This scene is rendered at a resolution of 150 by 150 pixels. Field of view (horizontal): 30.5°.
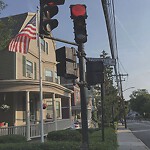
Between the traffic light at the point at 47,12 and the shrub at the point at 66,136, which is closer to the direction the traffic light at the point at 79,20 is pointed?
the traffic light

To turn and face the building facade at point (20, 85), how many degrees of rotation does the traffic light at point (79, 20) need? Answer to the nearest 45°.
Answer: approximately 180°

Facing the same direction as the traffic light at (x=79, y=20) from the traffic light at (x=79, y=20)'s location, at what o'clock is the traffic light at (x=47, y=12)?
the traffic light at (x=47, y=12) is roughly at 2 o'clock from the traffic light at (x=79, y=20).

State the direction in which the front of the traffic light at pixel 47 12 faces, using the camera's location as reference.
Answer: facing the viewer and to the right of the viewer

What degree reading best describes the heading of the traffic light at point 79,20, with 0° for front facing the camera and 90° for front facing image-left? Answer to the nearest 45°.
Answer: approximately 0°

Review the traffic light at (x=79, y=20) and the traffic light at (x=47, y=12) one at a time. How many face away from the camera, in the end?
0

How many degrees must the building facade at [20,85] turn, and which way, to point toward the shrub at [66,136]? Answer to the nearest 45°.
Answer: approximately 45° to its right
